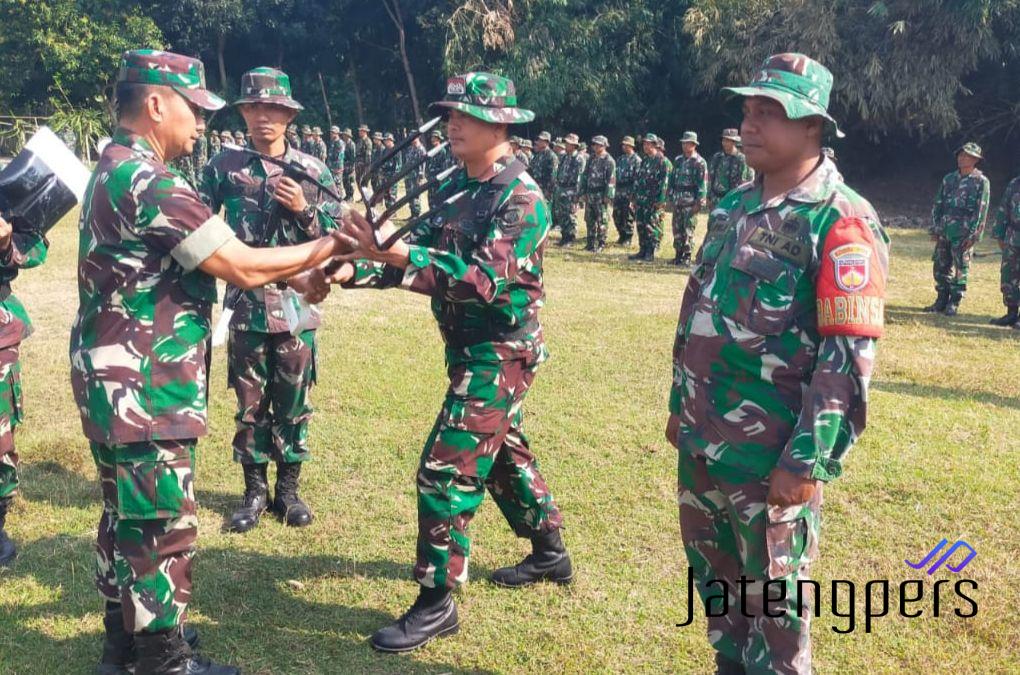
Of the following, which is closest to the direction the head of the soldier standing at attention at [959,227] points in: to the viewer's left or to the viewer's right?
to the viewer's left

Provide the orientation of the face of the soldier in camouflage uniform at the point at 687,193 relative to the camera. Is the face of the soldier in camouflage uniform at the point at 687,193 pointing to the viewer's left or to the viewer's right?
to the viewer's left

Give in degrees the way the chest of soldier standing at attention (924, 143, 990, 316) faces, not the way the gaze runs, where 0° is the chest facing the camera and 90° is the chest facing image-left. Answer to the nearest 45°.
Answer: approximately 45°

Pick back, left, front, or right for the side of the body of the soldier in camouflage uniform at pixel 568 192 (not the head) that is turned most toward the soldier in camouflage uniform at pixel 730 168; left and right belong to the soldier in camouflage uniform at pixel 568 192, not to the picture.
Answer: left

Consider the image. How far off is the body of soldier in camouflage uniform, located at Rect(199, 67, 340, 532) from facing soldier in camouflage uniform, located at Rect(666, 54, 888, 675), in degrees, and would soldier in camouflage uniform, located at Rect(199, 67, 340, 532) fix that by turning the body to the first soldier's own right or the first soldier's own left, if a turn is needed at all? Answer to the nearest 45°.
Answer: approximately 45° to the first soldier's own left

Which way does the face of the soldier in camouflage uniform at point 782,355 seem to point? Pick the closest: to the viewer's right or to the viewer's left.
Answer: to the viewer's left

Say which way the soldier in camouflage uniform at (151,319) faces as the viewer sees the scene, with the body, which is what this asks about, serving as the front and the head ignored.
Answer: to the viewer's right

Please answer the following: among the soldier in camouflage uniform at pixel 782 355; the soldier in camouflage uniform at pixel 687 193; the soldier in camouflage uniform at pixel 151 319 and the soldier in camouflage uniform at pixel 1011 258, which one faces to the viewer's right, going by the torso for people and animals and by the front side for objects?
the soldier in camouflage uniform at pixel 151 319

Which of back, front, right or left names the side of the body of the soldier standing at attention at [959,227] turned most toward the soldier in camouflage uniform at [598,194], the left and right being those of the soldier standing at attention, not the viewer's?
right
